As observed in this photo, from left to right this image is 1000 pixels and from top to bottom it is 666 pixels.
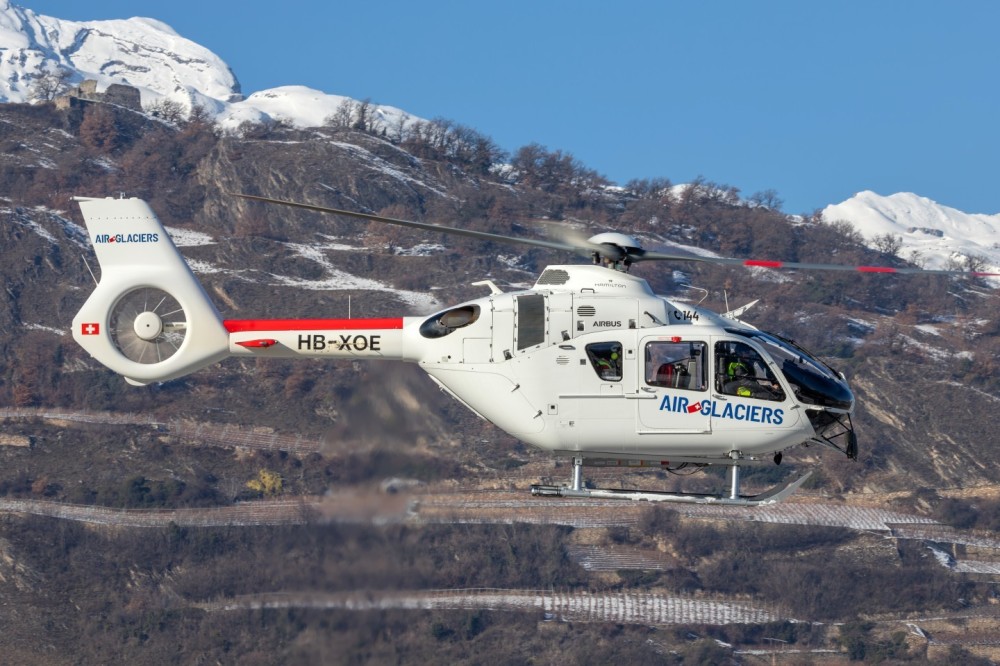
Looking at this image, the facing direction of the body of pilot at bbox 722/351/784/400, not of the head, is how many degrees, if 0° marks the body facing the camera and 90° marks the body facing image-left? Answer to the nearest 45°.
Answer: approximately 270°

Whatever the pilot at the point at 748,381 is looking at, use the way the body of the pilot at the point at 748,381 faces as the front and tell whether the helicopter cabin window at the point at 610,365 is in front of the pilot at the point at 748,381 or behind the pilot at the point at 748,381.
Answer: behind

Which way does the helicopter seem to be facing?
to the viewer's right
